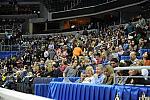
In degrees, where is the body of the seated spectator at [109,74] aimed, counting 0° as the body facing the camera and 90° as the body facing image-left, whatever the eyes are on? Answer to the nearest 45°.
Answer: approximately 45°

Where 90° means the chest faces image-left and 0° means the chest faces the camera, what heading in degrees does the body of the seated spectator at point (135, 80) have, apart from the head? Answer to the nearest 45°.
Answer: approximately 45°

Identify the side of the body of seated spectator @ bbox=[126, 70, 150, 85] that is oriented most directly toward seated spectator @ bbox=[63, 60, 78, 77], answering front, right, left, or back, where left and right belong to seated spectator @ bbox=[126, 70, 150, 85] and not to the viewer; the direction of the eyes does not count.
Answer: right

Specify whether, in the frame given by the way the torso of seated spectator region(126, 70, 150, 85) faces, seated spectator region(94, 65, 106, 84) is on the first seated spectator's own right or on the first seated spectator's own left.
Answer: on the first seated spectator's own right

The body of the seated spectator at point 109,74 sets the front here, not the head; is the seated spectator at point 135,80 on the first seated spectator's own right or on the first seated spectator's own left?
on the first seated spectator's own left

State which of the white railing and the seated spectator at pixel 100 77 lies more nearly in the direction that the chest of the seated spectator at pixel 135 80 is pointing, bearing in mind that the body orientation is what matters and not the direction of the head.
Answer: the white railing
